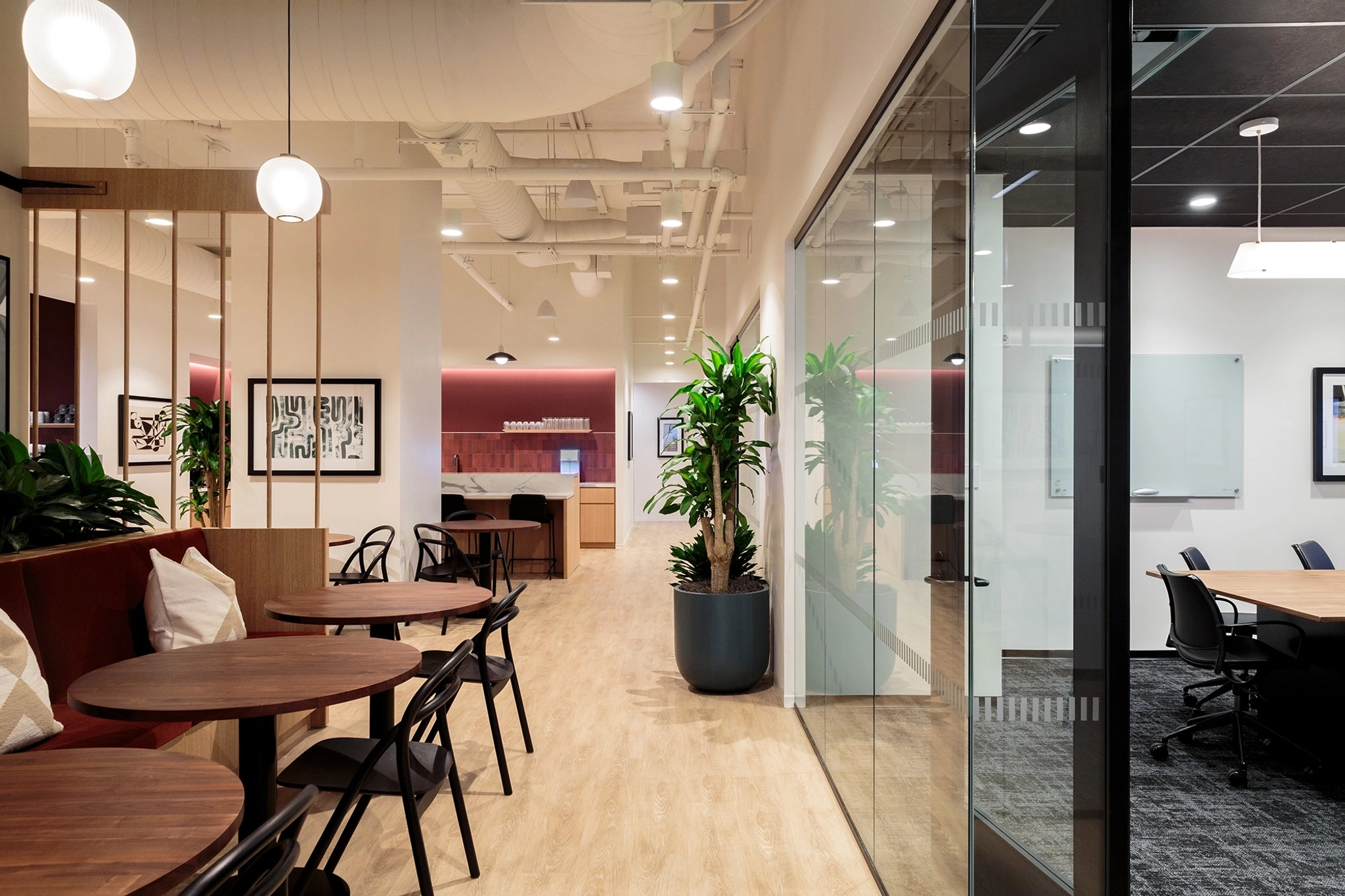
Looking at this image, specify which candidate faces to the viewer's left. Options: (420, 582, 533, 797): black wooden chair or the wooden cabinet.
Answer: the black wooden chair

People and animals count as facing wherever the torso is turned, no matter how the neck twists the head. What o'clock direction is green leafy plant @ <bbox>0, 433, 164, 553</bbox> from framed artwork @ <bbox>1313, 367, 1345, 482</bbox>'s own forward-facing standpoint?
The green leafy plant is roughly at 1 o'clock from the framed artwork.

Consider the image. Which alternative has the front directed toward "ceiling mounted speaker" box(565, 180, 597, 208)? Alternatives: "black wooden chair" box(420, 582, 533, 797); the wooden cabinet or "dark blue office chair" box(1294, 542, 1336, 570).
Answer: the wooden cabinet

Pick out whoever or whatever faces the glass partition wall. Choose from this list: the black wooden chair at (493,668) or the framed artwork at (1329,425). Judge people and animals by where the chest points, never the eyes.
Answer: the framed artwork

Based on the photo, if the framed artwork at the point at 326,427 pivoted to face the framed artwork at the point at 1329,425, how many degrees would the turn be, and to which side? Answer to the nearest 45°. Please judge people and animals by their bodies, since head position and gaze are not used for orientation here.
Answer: approximately 45° to its left

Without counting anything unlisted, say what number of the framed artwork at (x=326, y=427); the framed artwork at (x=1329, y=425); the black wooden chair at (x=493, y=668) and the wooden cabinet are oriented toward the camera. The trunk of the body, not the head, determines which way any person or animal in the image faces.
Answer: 3

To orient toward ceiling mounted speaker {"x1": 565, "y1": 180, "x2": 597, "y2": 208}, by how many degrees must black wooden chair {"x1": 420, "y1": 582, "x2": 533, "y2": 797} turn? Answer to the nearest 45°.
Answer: approximately 90° to its right

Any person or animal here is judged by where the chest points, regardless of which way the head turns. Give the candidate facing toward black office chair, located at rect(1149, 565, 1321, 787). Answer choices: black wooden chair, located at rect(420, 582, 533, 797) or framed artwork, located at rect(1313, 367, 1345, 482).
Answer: the framed artwork

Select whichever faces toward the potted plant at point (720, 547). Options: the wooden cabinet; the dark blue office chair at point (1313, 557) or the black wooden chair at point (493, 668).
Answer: the wooden cabinet

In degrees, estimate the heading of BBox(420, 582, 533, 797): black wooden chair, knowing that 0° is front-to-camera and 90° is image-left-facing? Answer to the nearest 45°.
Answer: approximately 90°

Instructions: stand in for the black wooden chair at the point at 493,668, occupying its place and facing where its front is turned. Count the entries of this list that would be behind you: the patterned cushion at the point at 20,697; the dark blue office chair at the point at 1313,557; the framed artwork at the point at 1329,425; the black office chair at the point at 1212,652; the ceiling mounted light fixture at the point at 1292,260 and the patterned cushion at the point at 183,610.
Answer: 4

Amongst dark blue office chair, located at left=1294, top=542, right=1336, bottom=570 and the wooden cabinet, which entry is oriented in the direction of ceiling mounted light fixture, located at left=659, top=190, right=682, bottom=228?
the wooden cabinet
